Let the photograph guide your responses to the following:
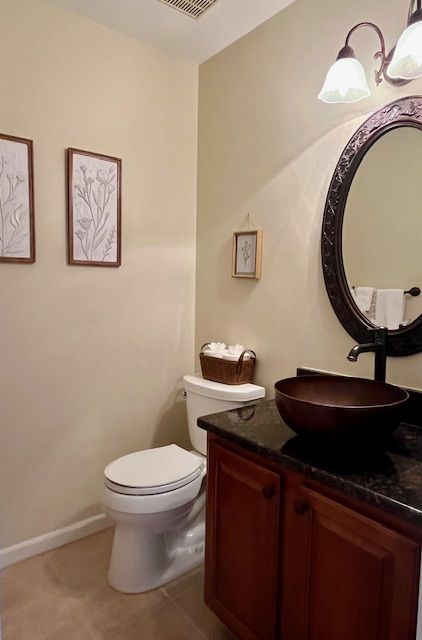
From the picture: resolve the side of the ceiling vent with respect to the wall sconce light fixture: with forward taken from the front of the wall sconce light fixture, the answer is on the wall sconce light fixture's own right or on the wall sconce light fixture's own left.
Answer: on the wall sconce light fixture's own right

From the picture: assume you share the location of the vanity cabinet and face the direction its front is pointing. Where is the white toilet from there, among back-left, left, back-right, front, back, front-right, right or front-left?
right

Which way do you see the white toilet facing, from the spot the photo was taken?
facing the viewer and to the left of the viewer

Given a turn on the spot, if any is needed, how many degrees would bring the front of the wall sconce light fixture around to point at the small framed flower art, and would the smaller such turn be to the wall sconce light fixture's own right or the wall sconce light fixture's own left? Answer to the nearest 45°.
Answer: approximately 90° to the wall sconce light fixture's own right

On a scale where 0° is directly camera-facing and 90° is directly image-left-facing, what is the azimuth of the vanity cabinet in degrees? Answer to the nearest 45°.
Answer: approximately 45°

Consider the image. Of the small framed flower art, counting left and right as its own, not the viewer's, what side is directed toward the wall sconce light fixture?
left

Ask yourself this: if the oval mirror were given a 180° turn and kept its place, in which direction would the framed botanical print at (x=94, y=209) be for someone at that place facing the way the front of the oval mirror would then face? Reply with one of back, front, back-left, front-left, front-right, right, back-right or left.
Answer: back-left

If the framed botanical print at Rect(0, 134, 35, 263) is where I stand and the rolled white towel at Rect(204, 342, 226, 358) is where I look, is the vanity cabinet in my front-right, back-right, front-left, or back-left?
front-right
